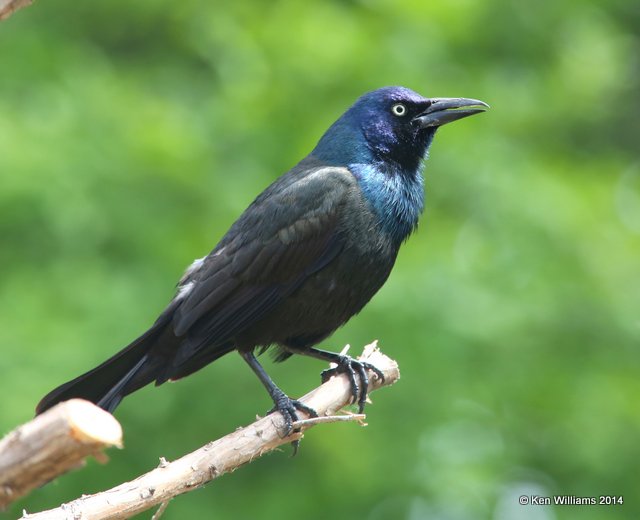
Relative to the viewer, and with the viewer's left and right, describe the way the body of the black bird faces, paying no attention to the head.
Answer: facing to the right of the viewer
